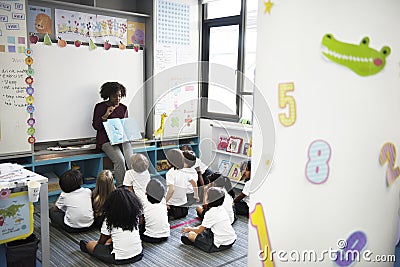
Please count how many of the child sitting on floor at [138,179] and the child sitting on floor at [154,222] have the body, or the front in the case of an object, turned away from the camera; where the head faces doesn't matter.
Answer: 2

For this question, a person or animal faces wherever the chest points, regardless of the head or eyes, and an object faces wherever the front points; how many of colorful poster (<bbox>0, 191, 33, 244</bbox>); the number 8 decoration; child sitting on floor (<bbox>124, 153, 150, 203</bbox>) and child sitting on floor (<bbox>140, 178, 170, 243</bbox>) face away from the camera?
2

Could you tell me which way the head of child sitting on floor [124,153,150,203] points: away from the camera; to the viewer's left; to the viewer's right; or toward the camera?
away from the camera

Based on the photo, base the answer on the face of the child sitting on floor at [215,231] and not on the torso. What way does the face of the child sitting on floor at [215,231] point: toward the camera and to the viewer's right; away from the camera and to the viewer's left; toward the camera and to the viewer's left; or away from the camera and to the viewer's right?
away from the camera and to the viewer's left

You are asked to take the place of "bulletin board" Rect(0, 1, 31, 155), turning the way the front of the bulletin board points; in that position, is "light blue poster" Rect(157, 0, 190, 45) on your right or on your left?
on your left

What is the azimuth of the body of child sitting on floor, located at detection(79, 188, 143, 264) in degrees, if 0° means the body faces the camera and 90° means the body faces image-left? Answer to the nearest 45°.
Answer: approximately 135°

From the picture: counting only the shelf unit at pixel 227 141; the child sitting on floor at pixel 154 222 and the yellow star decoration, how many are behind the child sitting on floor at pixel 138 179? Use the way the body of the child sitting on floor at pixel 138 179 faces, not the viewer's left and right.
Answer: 2

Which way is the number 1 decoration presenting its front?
toward the camera

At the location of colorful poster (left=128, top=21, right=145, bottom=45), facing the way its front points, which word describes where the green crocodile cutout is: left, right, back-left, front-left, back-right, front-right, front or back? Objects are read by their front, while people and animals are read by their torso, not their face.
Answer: front

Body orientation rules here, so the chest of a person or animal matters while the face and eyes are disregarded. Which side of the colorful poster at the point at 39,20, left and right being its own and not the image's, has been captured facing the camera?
front

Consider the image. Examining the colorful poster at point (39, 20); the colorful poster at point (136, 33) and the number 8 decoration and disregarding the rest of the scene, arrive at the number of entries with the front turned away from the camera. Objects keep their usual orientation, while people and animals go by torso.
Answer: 0

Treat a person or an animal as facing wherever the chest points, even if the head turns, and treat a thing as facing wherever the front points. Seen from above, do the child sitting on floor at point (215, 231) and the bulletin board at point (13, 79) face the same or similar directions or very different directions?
very different directions

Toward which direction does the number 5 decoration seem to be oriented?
toward the camera

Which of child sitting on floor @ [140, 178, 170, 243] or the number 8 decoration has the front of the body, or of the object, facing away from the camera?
the child sitting on floor

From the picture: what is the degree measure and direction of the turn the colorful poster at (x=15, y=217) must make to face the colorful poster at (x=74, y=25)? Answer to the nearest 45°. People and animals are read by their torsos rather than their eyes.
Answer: approximately 135° to its left

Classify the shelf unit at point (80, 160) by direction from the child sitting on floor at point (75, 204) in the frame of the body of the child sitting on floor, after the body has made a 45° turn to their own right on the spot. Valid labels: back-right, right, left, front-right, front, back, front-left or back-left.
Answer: front

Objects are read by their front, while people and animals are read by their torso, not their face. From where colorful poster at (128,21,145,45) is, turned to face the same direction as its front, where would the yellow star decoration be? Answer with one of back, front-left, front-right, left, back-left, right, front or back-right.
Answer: front
